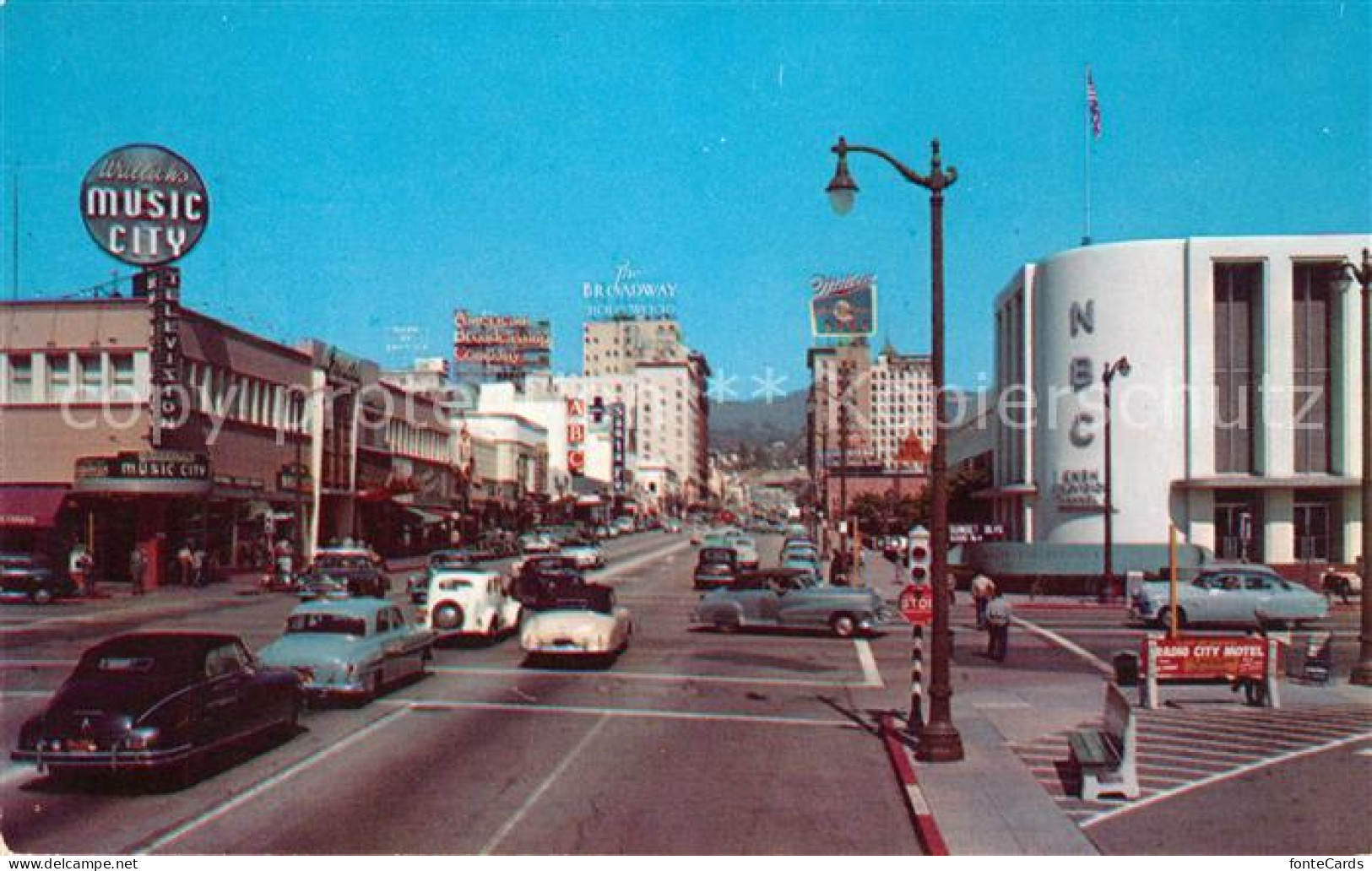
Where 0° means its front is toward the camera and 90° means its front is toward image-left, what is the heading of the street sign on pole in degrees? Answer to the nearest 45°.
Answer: approximately 0°

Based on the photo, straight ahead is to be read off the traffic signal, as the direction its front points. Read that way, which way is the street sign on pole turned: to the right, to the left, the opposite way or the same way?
the same way

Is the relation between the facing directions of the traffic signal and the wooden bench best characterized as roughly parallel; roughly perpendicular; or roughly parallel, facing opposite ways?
roughly perpendicular

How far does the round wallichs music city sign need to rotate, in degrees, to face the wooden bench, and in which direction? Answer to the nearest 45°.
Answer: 0° — it already faces it

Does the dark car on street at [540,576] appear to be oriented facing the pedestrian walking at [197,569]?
no

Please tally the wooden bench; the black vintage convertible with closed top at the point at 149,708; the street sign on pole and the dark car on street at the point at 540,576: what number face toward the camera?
1

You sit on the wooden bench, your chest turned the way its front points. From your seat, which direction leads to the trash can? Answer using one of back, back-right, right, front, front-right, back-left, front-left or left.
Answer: right

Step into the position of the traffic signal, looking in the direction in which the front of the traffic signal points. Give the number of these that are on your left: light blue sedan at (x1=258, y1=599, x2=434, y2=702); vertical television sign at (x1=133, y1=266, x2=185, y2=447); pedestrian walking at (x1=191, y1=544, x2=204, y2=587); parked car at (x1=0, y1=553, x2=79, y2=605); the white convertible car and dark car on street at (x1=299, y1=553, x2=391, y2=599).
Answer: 0

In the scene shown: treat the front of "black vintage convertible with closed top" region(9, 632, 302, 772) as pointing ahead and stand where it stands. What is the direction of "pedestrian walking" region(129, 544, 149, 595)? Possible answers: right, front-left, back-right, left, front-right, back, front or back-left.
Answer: front-left

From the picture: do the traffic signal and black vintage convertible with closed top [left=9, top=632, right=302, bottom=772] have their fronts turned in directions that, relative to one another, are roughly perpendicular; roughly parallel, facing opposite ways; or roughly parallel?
roughly parallel, facing opposite ways

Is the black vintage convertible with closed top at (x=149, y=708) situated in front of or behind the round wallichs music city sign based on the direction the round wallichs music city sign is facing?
in front

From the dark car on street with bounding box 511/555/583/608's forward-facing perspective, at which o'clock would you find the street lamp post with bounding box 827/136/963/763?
The street lamp post is roughly at 4 o'clock from the dark car on street.

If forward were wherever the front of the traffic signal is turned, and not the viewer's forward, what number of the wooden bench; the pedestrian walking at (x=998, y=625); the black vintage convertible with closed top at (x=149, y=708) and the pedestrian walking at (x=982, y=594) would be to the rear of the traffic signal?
2

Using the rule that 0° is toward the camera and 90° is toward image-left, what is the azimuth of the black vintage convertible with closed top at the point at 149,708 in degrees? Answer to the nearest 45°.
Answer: approximately 225°

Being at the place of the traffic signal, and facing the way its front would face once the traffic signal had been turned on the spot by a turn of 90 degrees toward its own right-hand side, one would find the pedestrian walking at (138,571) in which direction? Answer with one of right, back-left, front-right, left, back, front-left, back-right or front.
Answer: front-right

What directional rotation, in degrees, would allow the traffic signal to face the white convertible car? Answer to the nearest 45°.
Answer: approximately 135° to its right

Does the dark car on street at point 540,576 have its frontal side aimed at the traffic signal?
no

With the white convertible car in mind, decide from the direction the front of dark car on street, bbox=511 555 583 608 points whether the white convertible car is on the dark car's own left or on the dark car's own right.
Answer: on the dark car's own right

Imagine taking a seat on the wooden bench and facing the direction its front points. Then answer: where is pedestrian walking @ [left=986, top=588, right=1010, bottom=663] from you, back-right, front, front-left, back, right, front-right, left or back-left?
right

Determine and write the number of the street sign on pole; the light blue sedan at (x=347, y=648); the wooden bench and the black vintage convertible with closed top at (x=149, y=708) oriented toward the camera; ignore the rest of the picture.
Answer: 1
